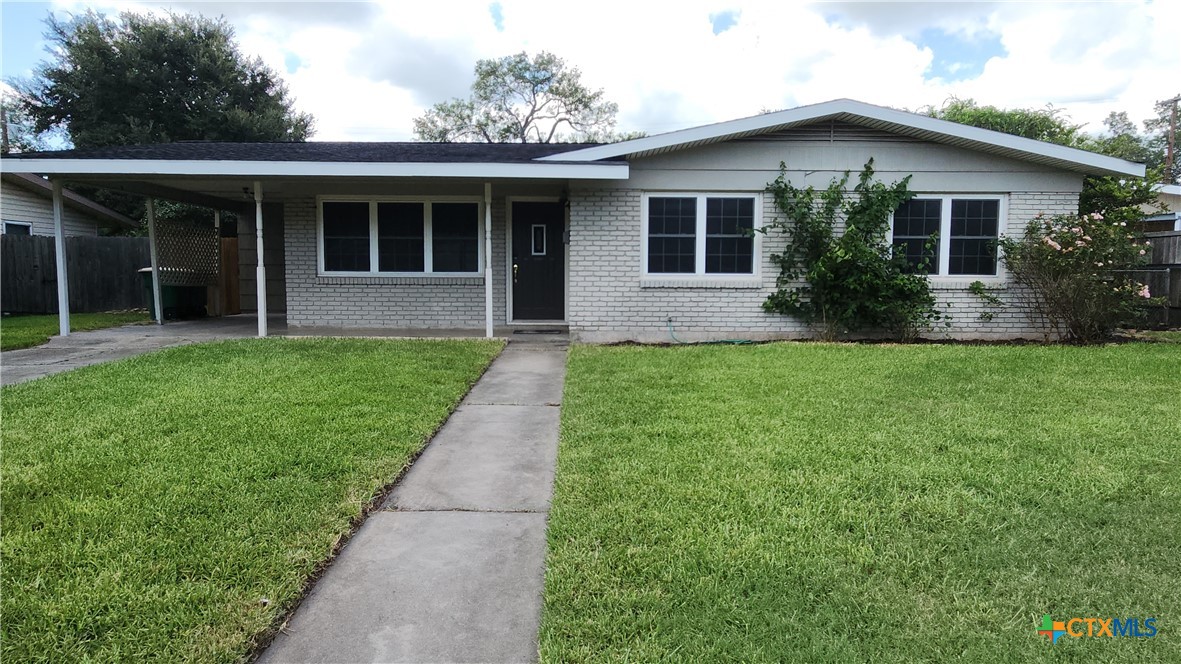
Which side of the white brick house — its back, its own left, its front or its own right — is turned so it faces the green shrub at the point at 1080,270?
left

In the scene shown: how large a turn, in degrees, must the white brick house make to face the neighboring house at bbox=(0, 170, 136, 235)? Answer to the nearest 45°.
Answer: approximately 135° to its right

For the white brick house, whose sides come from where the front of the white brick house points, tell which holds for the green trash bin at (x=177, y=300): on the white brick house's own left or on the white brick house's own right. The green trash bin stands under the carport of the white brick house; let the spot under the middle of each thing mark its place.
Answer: on the white brick house's own right

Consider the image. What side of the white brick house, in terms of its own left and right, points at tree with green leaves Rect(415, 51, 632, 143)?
back

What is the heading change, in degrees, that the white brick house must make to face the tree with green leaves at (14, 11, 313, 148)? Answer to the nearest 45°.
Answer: approximately 135° to its right

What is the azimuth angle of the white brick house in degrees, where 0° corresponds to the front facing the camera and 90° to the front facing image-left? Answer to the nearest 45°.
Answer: approximately 0°
